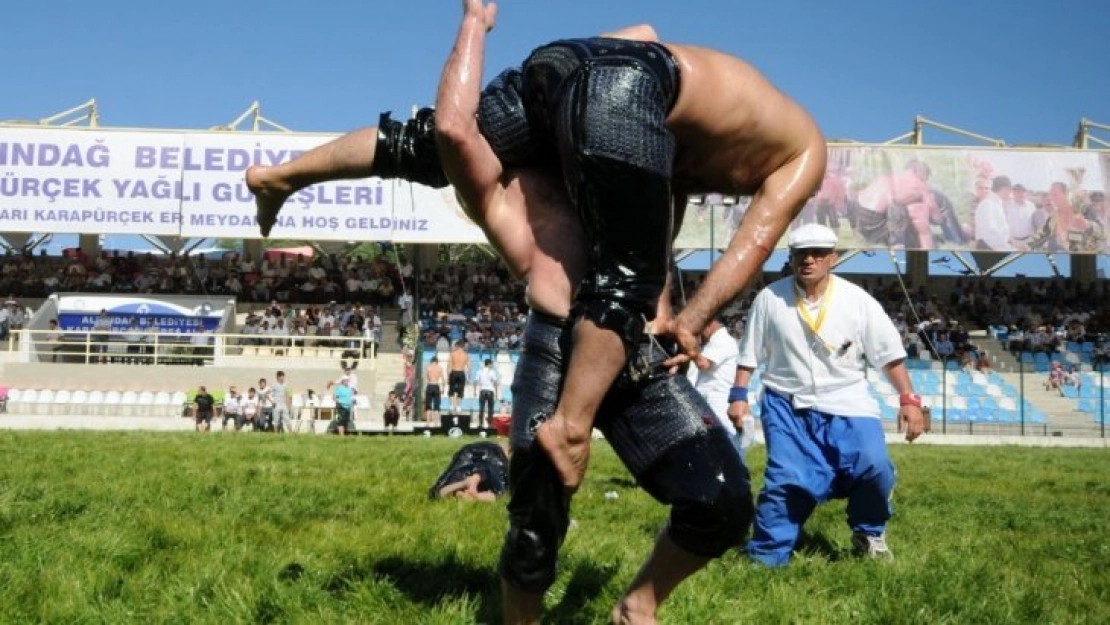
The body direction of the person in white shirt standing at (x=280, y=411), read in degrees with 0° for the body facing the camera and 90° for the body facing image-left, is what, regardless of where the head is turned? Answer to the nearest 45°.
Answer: approximately 0°

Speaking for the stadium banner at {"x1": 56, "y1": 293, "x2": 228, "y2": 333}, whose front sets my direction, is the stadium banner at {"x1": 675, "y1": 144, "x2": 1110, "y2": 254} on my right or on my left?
on my left

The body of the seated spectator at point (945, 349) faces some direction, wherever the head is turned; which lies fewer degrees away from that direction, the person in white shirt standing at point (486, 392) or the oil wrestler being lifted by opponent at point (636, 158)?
the oil wrestler being lifted by opponent

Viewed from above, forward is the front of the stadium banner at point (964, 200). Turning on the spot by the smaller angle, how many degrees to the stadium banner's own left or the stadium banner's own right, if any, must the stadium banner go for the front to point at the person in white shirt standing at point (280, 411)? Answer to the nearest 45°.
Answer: approximately 45° to the stadium banner's own right

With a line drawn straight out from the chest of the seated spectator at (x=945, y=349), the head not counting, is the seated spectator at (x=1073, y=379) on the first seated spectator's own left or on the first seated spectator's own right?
on the first seated spectator's own left
